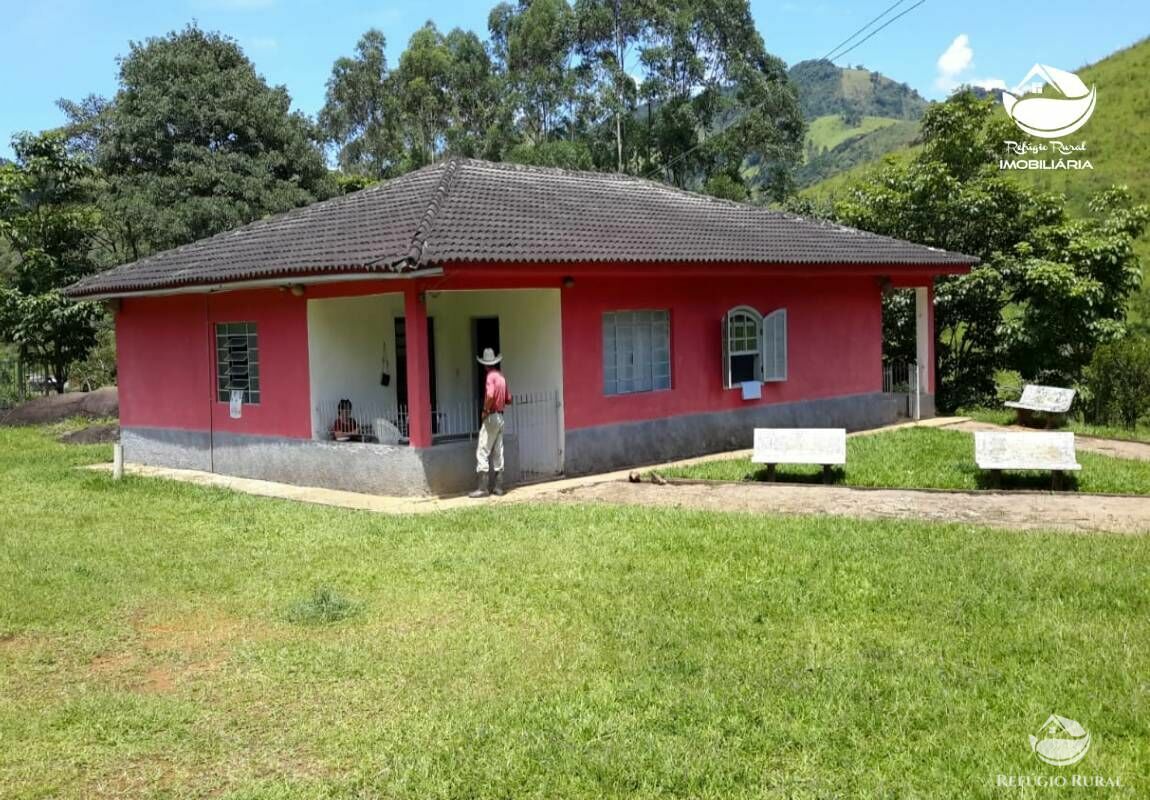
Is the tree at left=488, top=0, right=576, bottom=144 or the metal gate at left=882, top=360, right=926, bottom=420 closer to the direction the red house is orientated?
the metal gate

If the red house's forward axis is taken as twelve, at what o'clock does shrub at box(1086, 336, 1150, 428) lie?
The shrub is roughly at 10 o'clock from the red house.

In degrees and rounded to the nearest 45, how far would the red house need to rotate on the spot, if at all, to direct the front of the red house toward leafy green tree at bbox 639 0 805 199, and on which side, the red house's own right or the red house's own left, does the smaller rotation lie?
approximately 135° to the red house's own left

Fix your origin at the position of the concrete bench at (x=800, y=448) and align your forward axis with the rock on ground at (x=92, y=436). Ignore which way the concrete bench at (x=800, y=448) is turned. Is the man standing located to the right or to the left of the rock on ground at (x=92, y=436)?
left

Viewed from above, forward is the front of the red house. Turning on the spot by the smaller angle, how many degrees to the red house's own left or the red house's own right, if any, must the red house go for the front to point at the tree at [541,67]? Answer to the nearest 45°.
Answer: approximately 135° to the red house's own left

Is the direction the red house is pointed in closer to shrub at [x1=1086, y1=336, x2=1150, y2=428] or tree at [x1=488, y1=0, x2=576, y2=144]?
the shrub

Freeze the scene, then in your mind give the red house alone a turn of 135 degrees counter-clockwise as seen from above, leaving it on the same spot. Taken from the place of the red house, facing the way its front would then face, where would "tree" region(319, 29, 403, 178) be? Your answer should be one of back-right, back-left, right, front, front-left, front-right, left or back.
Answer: front

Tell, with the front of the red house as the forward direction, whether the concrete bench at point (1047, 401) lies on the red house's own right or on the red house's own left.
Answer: on the red house's own left

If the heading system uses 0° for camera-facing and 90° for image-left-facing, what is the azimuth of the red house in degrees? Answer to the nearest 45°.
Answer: approximately 315°
